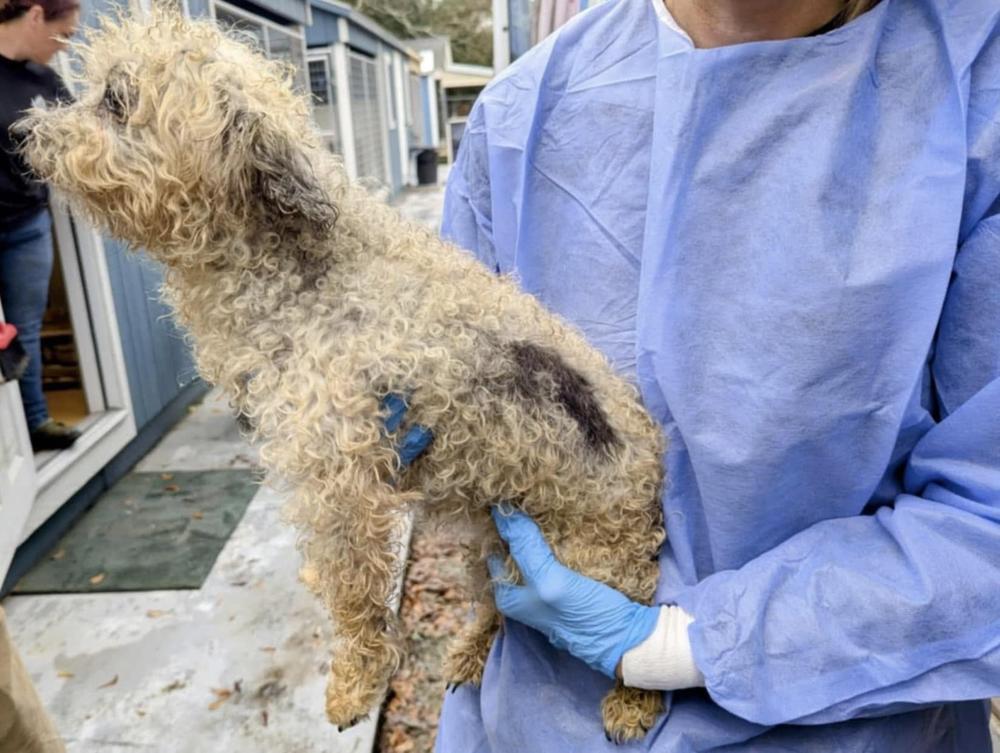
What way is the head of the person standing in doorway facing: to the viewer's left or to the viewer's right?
to the viewer's right

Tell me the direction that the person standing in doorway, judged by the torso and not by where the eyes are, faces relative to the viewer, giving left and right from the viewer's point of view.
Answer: facing to the right of the viewer

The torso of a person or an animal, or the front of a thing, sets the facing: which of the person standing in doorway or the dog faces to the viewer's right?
the person standing in doorway

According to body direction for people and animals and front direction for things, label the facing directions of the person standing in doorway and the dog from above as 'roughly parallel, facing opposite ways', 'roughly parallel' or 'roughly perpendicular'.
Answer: roughly parallel, facing opposite ways

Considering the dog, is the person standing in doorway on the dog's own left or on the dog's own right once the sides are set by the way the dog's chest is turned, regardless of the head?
on the dog's own right

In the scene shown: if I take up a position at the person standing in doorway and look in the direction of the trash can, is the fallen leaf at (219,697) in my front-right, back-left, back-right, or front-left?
back-right

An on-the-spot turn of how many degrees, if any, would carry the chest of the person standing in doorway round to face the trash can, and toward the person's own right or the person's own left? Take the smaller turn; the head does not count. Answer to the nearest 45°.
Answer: approximately 45° to the person's own left

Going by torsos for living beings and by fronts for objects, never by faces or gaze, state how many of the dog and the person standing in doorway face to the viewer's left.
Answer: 1

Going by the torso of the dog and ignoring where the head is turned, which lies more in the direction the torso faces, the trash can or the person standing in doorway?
the person standing in doorway

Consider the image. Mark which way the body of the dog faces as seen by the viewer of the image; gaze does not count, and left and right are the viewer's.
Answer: facing to the left of the viewer
